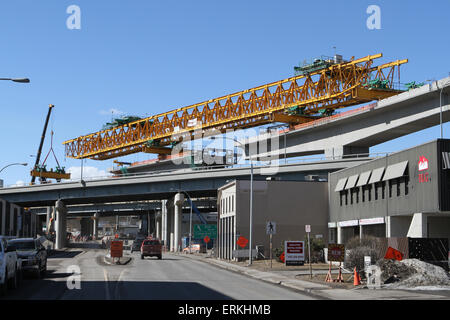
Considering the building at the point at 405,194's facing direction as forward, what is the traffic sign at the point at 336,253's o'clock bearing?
The traffic sign is roughly at 11 o'clock from the building.

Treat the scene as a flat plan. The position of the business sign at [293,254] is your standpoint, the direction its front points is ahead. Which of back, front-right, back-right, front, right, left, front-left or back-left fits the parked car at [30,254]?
front-right

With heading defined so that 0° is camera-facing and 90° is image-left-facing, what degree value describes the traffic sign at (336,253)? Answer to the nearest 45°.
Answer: approximately 0°

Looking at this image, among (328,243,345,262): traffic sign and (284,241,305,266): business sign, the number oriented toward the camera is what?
2

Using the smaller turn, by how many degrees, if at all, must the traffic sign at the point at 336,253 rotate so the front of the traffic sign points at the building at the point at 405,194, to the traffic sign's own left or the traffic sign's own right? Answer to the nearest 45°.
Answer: approximately 180°

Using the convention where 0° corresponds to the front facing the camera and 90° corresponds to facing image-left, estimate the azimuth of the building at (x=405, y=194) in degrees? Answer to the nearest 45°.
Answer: approximately 45°

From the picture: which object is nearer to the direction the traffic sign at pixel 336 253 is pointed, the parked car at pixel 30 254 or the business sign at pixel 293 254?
the parked car

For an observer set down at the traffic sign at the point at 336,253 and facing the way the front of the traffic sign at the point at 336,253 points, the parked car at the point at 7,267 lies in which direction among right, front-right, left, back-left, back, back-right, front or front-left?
front-right

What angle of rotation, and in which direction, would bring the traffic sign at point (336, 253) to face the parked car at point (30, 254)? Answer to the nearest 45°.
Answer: approximately 90° to its right

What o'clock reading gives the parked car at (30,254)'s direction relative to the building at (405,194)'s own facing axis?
The parked car is roughly at 12 o'clock from the building.

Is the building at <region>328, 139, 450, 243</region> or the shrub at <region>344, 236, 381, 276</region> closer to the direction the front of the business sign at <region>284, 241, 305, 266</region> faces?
the shrub

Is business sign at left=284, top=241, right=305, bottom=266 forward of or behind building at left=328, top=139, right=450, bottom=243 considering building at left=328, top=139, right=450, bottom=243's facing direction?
forward

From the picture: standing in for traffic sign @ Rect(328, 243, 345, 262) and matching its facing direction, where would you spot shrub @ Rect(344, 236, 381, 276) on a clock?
The shrub is roughly at 8 o'clock from the traffic sign.
